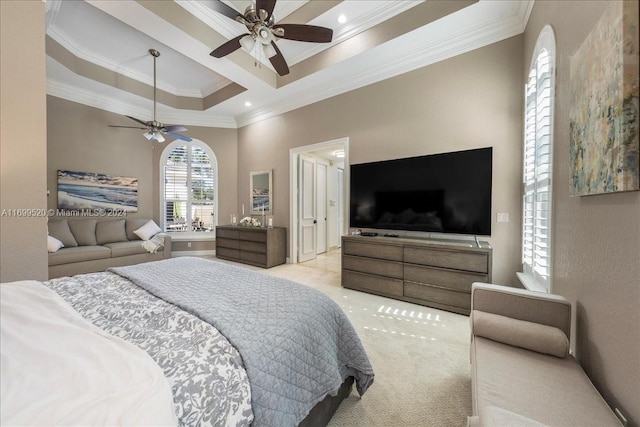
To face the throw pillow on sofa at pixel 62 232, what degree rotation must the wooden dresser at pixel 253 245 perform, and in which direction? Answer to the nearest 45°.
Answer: approximately 45° to its right

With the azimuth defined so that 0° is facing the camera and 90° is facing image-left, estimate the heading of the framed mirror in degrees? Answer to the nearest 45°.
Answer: approximately 45°

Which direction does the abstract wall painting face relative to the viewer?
to the viewer's left

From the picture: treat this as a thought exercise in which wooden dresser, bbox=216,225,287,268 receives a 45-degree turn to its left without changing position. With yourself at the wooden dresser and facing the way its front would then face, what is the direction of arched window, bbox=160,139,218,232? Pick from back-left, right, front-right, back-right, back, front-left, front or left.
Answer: back-right

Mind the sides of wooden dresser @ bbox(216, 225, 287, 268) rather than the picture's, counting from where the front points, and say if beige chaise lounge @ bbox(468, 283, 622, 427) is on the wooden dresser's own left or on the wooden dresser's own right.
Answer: on the wooden dresser's own left

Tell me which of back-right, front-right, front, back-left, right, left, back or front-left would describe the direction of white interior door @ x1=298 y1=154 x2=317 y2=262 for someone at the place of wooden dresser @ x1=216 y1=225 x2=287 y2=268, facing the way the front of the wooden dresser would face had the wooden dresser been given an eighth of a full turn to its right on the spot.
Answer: back

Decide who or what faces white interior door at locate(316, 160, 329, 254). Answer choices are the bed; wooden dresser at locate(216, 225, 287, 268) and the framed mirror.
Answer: the bed

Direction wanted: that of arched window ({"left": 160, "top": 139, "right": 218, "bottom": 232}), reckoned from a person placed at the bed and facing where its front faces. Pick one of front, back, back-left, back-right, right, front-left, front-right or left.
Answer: front-left

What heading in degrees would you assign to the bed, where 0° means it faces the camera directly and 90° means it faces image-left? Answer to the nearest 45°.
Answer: approximately 225°

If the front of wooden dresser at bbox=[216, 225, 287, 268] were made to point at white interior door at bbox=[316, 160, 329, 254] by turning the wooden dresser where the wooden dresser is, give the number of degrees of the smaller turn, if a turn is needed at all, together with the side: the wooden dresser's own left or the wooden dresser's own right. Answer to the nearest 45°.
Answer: approximately 135° to the wooden dresser's own left

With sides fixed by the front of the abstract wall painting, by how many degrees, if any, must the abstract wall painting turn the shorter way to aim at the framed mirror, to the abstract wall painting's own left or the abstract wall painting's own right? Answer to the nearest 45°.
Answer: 0° — it already faces it

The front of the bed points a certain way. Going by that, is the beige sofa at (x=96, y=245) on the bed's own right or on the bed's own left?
on the bed's own left

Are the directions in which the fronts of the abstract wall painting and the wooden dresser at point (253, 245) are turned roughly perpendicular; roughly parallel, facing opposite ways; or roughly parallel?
roughly perpendicular

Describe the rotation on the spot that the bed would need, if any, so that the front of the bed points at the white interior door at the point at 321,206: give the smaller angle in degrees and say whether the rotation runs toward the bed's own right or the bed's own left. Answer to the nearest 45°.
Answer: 0° — it already faces it

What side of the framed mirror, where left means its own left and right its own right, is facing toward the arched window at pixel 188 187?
right

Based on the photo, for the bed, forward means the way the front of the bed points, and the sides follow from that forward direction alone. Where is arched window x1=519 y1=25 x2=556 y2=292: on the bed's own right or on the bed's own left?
on the bed's own right

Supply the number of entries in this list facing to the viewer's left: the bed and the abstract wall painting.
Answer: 1

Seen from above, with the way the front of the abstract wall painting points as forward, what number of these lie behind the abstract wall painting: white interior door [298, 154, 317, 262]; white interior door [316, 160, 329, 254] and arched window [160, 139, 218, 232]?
0
